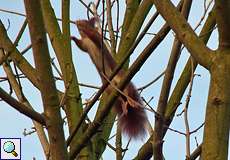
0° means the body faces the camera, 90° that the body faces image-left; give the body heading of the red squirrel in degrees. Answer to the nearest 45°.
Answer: approximately 90°
